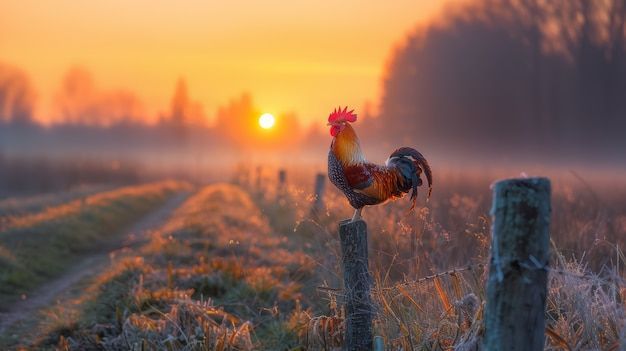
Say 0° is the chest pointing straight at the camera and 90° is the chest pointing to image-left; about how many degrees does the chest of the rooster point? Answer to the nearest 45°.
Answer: approximately 90°

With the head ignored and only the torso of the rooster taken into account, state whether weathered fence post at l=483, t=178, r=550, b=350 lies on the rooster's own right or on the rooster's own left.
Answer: on the rooster's own left
